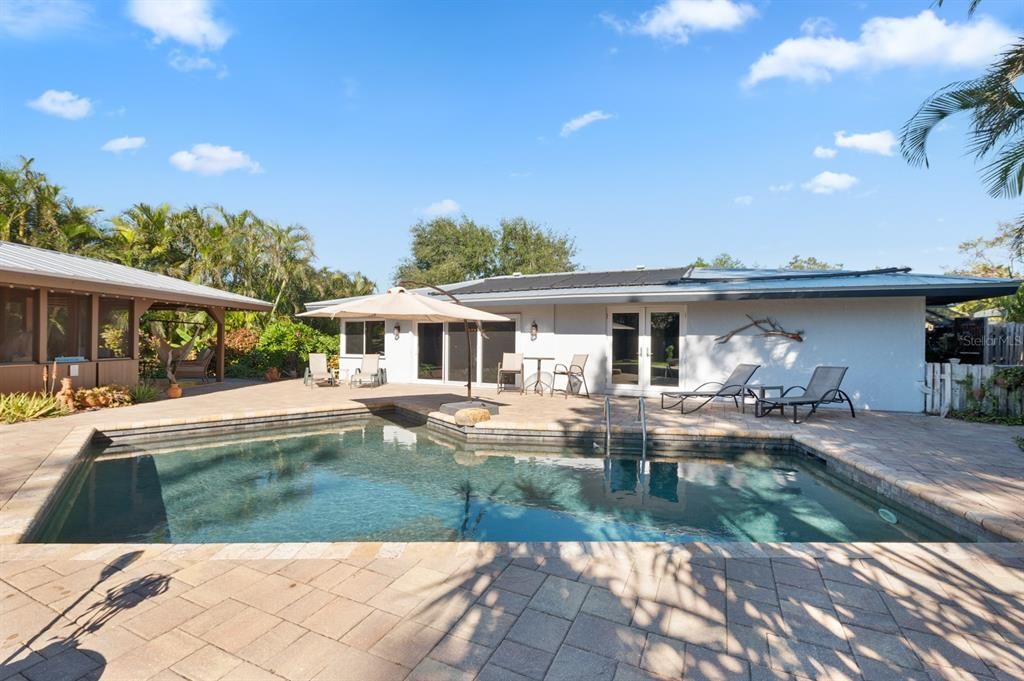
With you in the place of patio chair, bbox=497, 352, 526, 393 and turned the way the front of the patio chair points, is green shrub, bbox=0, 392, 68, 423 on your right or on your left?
on your right

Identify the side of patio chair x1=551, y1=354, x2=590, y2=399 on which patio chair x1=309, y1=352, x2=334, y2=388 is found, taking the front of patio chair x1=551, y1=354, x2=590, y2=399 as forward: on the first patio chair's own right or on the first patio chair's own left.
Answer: on the first patio chair's own right

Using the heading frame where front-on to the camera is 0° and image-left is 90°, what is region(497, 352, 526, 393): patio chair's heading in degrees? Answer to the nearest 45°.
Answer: approximately 0°

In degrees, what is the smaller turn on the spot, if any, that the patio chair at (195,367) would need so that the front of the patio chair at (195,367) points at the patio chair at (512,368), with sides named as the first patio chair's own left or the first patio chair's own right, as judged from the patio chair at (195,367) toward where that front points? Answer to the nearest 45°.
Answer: approximately 135° to the first patio chair's own left

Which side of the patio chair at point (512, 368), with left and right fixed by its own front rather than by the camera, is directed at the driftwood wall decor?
left

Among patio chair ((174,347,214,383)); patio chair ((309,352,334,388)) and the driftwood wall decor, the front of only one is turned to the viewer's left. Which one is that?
patio chair ((174,347,214,383))

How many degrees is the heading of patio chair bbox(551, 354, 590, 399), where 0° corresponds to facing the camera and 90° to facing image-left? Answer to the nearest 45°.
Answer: approximately 45°

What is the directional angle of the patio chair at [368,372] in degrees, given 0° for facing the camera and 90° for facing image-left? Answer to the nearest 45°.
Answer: approximately 45°

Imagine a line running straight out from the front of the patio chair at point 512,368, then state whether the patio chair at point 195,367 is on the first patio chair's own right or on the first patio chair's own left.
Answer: on the first patio chair's own right

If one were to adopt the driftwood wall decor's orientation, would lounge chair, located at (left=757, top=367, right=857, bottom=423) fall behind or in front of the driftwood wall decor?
in front
